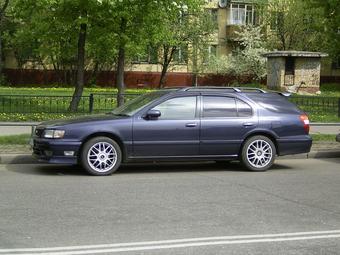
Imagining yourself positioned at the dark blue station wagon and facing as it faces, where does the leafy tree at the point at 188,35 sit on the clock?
The leafy tree is roughly at 3 o'clock from the dark blue station wagon.

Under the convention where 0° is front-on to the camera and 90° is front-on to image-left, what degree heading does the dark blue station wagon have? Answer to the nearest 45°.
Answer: approximately 90°

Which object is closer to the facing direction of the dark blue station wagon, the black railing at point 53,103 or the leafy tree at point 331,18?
the black railing

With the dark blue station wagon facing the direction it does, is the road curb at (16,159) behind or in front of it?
in front

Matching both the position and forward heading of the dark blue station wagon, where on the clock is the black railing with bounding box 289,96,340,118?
The black railing is roughly at 4 o'clock from the dark blue station wagon.

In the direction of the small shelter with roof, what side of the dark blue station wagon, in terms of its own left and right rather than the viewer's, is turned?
right

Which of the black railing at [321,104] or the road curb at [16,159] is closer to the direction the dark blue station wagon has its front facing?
the road curb

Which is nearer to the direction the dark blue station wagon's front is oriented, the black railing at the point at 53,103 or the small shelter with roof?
the black railing
